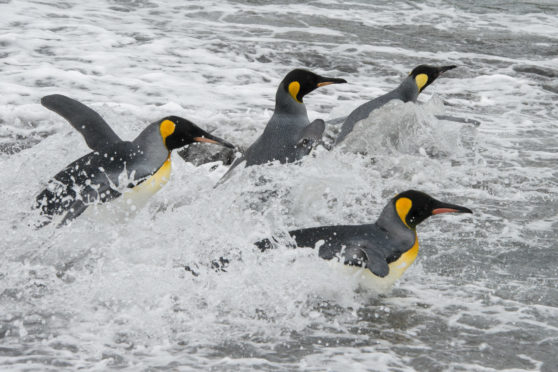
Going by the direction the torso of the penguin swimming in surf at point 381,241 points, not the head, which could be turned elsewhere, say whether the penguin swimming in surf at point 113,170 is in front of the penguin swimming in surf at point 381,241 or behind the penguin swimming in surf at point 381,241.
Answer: behind

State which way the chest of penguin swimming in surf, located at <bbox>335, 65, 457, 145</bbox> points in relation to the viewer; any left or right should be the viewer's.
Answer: facing to the right of the viewer

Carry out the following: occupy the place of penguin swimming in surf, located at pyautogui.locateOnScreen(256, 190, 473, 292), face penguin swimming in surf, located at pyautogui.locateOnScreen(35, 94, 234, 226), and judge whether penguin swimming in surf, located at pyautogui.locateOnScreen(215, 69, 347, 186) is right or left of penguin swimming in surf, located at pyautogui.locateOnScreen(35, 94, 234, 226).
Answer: right

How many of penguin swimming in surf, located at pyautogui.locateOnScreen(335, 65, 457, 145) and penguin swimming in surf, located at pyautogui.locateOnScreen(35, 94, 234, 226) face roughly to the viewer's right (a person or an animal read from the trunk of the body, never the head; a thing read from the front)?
2

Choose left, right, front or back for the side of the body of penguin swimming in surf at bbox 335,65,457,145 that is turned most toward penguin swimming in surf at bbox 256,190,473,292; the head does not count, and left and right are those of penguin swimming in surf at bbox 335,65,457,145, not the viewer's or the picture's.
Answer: right

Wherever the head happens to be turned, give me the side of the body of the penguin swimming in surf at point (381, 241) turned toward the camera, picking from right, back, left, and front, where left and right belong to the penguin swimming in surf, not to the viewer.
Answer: right

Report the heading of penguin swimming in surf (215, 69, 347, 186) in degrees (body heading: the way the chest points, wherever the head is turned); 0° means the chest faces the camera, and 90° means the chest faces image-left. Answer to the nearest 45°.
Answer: approximately 225°

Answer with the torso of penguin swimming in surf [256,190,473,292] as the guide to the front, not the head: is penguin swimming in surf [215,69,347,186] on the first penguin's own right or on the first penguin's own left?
on the first penguin's own left

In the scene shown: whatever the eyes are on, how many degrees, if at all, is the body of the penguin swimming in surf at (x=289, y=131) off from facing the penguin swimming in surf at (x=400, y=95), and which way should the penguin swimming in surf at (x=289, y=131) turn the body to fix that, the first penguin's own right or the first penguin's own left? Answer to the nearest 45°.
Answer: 0° — it already faces it

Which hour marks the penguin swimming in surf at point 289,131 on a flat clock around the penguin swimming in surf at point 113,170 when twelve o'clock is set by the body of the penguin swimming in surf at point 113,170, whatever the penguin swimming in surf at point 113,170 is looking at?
the penguin swimming in surf at point 289,131 is roughly at 11 o'clock from the penguin swimming in surf at point 113,170.

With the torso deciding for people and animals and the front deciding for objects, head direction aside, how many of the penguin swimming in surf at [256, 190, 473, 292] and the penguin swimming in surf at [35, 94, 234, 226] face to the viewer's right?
2
